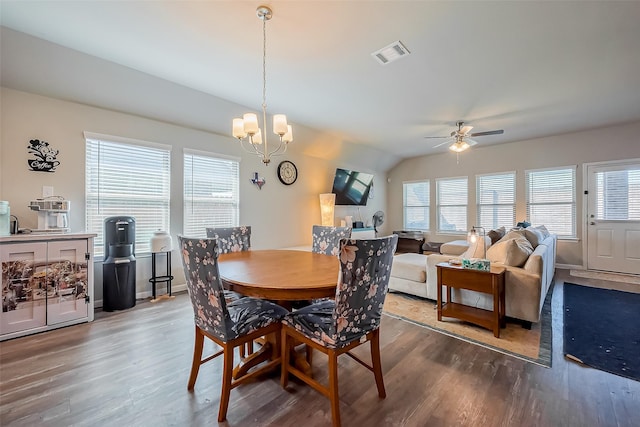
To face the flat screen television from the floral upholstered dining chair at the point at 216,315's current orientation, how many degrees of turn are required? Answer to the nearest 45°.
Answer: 0° — it already faces it

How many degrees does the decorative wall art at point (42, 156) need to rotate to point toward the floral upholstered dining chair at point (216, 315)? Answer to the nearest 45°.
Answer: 0° — it already faces it

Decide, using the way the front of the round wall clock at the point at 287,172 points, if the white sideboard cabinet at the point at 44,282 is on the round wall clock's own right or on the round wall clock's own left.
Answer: on the round wall clock's own right

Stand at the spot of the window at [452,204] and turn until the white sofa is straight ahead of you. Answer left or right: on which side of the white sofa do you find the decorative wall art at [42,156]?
right

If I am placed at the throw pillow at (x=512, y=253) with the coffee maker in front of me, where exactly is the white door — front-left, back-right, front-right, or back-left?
back-right

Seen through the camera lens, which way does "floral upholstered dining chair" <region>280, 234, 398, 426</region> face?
facing away from the viewer and to the left of the viewer

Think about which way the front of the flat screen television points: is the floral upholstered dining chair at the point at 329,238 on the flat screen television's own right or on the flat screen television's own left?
on the flat screen television's own right

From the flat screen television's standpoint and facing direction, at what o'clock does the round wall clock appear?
The round wall clock is roughly at 3 o'clock from the flat screen television.

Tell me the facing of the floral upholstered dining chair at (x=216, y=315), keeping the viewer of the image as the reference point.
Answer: facing away from the viewer and to the right of the viewer

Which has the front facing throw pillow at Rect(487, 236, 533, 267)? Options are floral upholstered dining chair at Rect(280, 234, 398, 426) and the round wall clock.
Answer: the round wall clock
